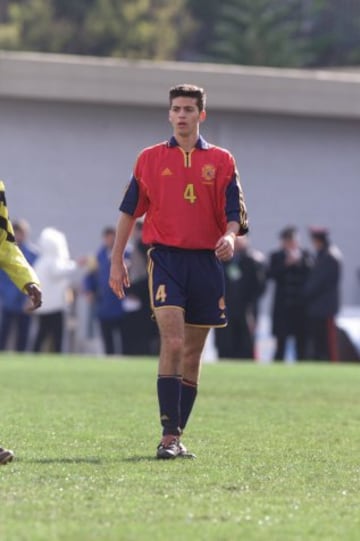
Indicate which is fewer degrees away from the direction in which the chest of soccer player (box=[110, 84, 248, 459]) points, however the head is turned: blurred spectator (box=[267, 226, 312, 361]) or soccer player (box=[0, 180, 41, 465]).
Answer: the soccer player

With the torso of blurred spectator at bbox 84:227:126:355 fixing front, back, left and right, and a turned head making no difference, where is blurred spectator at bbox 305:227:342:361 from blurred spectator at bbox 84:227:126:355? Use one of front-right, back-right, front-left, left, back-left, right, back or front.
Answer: front-left

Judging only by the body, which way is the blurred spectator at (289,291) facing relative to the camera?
toward the camera

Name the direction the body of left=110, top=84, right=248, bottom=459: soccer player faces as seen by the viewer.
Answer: toward the camera

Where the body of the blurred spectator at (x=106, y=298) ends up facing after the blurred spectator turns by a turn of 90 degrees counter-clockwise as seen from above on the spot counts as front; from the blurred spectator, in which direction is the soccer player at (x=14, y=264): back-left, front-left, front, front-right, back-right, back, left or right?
back-right

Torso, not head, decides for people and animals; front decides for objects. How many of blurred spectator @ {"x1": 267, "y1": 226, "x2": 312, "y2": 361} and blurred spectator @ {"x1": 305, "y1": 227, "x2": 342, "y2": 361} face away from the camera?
0

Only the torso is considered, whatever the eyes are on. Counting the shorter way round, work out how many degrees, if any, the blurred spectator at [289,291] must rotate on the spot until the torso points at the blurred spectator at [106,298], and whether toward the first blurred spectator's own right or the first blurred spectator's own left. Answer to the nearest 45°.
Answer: approximately 90° to the first blurred spectator's own right
